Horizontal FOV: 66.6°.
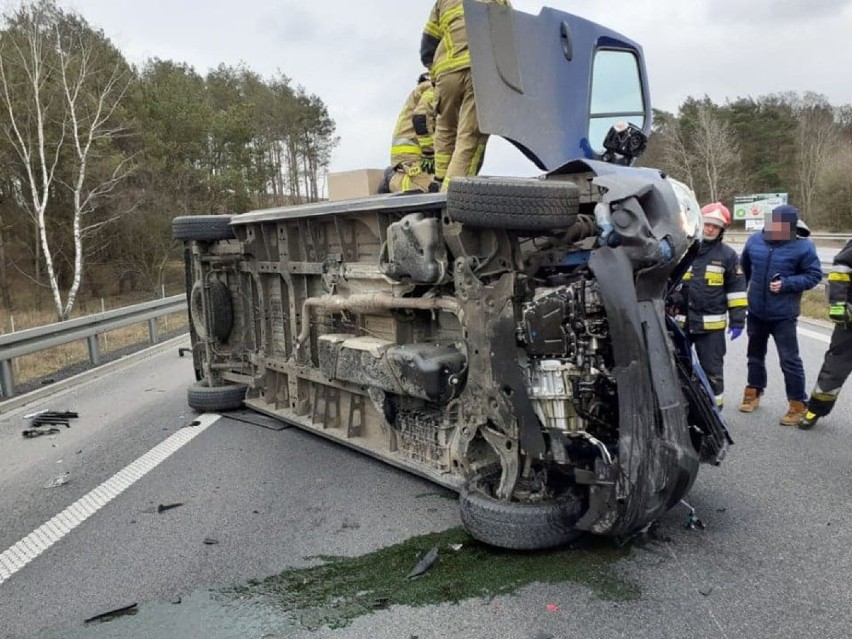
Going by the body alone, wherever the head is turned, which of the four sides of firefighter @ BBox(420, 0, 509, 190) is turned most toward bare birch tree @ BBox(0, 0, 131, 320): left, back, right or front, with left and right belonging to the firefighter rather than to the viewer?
left

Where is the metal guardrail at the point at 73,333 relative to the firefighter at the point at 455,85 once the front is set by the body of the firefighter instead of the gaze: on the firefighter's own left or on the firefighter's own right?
on the firefighter's own left

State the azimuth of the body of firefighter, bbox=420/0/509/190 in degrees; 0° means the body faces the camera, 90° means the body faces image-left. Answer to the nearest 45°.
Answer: approximately 225°

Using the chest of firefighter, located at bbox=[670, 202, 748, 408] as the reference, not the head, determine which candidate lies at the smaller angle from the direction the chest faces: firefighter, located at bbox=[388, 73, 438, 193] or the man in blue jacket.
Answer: the firefighter

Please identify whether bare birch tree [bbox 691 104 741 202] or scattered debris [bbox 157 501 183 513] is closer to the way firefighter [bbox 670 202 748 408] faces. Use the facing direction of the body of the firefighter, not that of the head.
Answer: the scattered debris

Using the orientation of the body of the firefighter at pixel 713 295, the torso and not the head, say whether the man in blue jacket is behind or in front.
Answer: behind

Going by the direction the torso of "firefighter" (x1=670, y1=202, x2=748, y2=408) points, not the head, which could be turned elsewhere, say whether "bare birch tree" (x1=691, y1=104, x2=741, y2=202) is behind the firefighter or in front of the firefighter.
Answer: behind

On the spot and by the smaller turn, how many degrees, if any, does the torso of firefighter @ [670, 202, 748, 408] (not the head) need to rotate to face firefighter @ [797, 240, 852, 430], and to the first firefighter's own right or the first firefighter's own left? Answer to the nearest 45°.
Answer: approximately 135° to the first firefighter's own left

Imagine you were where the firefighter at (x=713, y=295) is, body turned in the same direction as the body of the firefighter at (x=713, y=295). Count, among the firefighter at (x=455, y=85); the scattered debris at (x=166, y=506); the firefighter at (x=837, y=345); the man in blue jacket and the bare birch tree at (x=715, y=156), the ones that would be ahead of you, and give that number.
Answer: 2

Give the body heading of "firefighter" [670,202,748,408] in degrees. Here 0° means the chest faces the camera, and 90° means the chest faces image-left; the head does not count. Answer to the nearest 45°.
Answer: approximately 45°

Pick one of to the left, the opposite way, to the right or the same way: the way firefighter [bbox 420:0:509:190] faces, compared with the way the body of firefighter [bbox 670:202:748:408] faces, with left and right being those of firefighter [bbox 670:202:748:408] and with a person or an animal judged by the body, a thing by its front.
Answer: the opposite way
